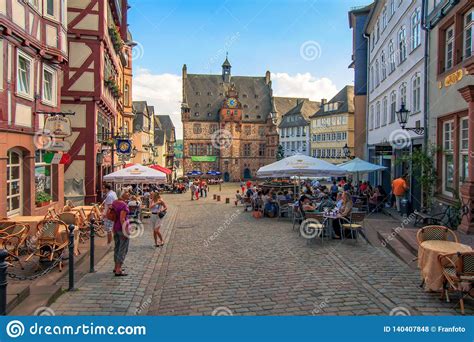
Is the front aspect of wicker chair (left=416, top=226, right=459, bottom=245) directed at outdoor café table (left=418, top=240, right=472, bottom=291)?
yes

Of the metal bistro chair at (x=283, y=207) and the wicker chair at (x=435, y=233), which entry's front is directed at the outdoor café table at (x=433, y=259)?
the wicker chair

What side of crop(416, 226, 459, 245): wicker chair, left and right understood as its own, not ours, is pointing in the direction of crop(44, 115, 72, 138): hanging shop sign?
right

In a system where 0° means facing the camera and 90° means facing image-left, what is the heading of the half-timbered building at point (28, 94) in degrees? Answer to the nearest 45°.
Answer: approximately 315°

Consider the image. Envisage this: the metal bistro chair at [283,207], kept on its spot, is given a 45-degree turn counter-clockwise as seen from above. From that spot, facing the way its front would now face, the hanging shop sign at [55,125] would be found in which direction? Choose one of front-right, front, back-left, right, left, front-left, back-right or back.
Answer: left

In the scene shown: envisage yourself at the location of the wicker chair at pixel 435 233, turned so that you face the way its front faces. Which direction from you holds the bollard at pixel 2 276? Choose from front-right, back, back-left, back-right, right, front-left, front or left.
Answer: front-right

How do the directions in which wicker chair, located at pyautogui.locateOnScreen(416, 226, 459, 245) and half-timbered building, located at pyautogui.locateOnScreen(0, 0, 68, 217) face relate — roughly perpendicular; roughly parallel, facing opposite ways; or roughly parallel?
roughly perpendicular

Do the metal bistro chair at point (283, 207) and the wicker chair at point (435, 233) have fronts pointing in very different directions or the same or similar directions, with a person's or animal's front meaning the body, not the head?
very different directions

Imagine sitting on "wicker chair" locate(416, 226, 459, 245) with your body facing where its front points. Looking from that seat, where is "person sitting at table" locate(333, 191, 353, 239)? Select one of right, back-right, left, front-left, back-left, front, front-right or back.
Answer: back-right

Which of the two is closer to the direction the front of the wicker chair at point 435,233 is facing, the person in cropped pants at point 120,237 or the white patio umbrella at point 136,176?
the person in cropped pants
